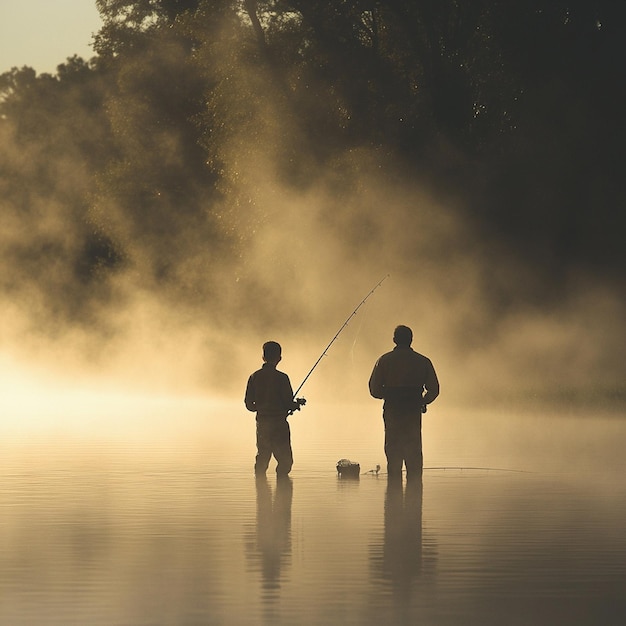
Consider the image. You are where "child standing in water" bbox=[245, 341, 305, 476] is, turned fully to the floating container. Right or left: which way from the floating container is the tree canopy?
left

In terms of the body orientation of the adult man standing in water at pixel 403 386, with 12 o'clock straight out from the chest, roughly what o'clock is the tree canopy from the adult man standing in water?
The tree canopy is roughly at 12 o'clock from the adult man standing in water.

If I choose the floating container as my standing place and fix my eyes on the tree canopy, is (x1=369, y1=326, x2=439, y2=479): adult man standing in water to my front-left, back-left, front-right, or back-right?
back-right

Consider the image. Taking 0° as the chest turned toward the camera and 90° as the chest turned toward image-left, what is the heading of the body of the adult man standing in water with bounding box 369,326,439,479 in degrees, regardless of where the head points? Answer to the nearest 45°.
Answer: approximately 180°
